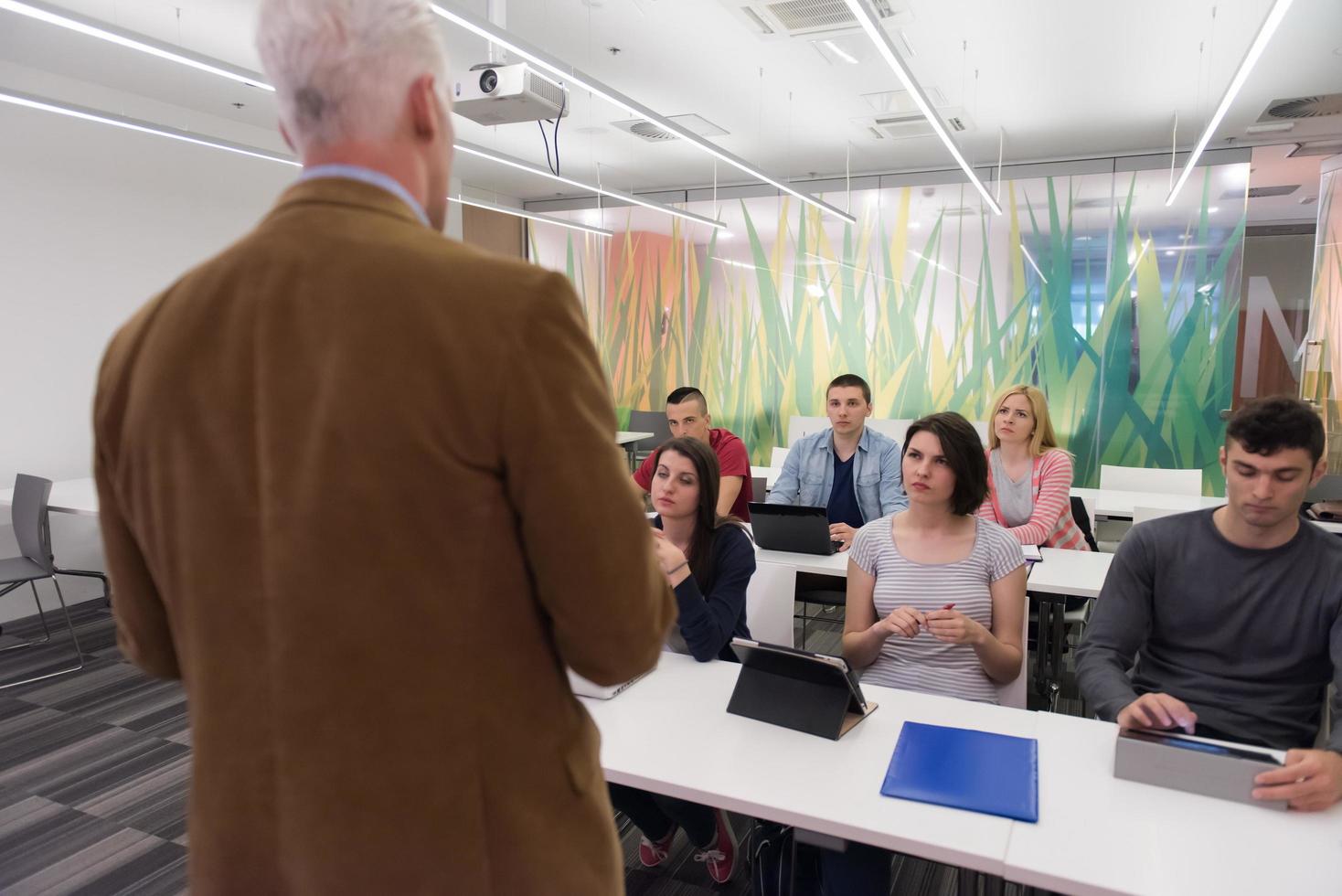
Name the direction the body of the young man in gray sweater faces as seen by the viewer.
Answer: toward the camera

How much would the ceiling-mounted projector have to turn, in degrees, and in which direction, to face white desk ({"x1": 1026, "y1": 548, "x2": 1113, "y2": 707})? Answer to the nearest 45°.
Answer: approximately 135° to its left

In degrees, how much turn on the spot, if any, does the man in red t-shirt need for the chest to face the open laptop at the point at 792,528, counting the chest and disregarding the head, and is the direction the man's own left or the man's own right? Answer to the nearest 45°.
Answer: approximately 45° to the man's own left

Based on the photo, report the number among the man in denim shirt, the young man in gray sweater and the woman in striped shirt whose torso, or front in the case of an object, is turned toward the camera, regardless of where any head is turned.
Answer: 3

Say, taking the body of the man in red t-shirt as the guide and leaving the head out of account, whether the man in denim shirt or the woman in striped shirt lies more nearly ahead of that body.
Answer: the woman in striped shirt

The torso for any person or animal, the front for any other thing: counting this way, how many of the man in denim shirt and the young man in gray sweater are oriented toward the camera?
2

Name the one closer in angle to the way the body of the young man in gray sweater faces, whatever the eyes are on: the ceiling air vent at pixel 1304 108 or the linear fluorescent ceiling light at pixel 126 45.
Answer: the linear fluorescent ceiling light

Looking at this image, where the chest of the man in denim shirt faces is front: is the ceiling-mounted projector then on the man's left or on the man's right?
on the man's right

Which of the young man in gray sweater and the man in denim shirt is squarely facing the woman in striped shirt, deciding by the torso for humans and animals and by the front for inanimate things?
the man in denim shirt

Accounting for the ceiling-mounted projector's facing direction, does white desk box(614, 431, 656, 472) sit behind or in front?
behind

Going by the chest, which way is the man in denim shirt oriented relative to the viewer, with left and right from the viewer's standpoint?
facing the viewer

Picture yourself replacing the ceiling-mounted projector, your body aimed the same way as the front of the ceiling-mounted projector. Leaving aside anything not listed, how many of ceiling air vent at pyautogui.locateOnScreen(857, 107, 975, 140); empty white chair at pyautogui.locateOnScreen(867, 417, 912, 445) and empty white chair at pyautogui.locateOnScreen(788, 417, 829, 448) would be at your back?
3

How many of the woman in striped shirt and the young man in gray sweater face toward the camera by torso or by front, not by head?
2

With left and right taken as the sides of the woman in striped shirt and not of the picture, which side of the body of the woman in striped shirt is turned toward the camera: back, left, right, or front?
front
